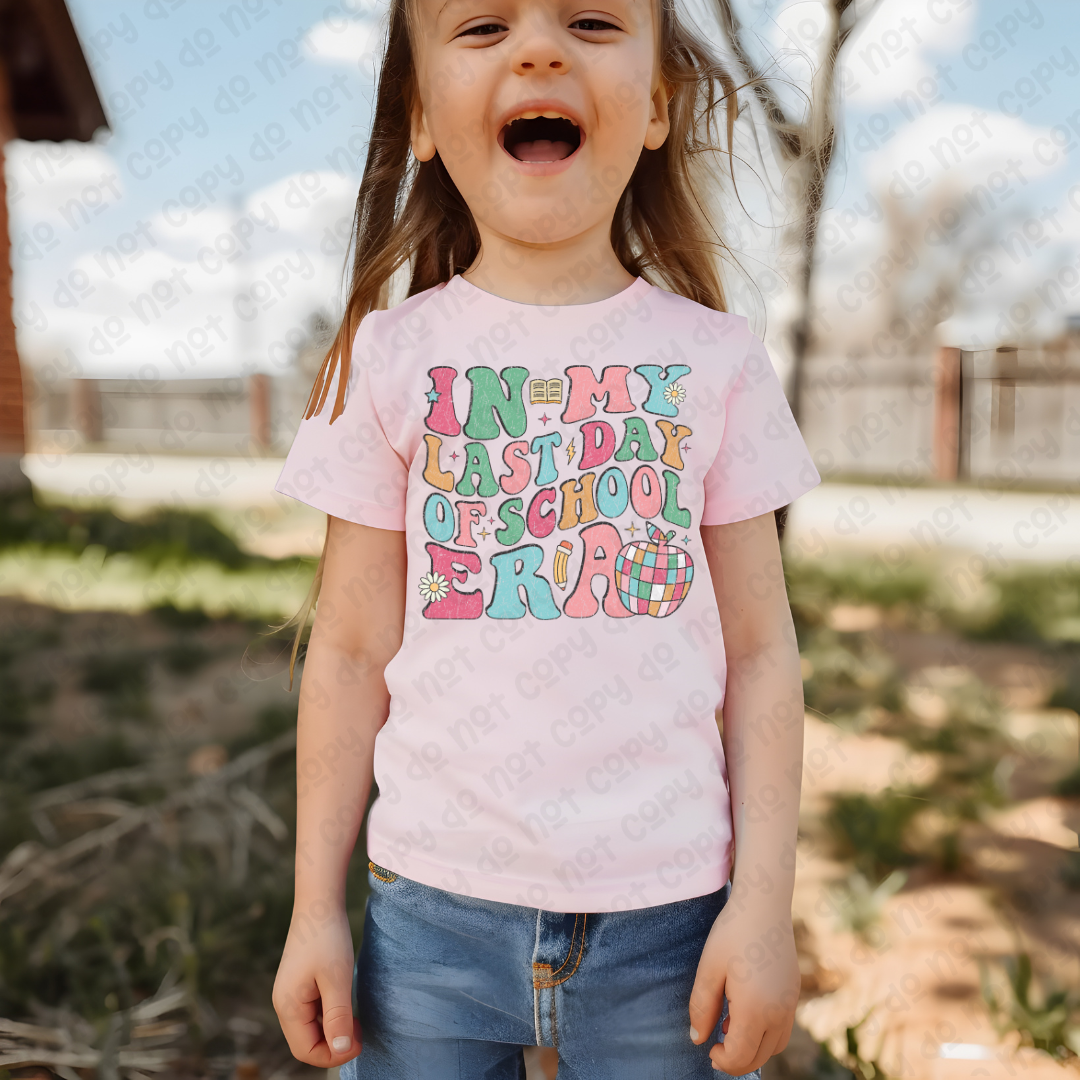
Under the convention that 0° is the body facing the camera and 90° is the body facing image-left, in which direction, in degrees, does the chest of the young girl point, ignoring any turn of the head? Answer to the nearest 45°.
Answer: approximately 0°
